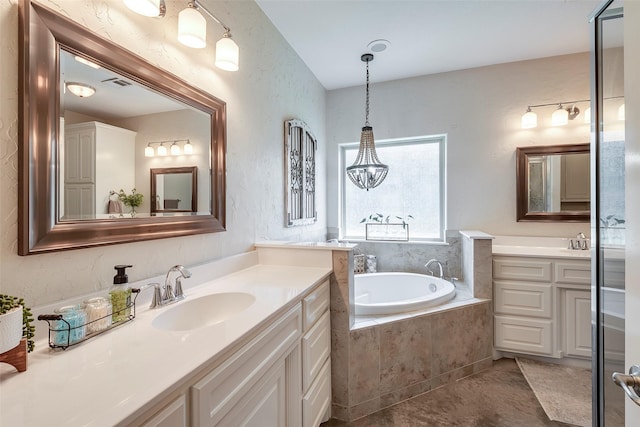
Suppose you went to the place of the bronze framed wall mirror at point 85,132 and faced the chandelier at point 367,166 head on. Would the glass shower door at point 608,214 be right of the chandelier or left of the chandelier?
right

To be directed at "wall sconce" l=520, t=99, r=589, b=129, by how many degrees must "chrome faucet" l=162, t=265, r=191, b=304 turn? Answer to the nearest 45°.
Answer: approximately 45° to its left

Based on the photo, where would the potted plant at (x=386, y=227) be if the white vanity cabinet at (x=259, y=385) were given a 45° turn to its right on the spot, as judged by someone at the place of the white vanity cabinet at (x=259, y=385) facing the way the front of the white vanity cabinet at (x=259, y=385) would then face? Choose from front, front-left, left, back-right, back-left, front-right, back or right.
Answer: back-left

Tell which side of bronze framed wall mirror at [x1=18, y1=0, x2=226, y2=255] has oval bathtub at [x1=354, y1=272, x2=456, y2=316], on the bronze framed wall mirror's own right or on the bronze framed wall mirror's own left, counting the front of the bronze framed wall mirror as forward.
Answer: on the bronze framed wall mirror's own left

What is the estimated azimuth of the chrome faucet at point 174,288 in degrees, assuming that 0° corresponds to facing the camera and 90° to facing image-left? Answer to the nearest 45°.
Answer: approximately 315°
